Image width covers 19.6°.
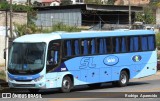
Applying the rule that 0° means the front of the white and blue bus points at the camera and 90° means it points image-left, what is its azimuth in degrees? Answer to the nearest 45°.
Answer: approximately 45°
